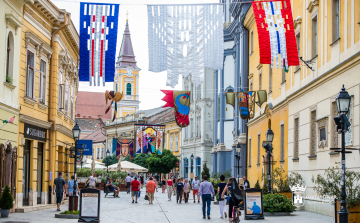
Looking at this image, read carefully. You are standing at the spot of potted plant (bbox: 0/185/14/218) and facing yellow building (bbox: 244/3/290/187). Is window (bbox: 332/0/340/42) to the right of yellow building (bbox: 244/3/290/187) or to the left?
right

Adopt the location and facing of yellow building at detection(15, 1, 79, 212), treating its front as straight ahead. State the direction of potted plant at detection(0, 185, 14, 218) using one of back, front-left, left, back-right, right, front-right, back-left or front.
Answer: front-right

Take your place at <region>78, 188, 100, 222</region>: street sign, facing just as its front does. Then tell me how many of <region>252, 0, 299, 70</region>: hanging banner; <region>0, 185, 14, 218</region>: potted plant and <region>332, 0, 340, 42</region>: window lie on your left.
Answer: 2

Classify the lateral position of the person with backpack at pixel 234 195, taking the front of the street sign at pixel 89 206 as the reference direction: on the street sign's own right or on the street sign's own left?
on the street sign's own left

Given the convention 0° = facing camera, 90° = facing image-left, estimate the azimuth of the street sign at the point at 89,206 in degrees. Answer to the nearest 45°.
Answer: approximately 0°

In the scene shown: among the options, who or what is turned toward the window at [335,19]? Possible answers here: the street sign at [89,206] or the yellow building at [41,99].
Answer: the yellow building

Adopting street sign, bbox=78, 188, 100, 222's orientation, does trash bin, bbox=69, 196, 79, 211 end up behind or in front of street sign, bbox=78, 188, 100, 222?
behind

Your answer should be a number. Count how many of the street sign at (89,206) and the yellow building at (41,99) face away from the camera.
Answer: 0

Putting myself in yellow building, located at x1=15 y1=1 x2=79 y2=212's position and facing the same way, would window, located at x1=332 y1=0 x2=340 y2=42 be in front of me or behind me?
in front

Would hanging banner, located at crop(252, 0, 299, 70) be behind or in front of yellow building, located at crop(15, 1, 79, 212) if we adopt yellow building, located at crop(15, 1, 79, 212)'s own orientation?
in front

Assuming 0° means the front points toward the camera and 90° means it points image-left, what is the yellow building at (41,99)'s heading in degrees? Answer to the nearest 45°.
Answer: approximately 315°

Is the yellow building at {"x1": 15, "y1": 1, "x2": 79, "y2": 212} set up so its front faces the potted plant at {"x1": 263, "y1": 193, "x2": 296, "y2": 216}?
yes
